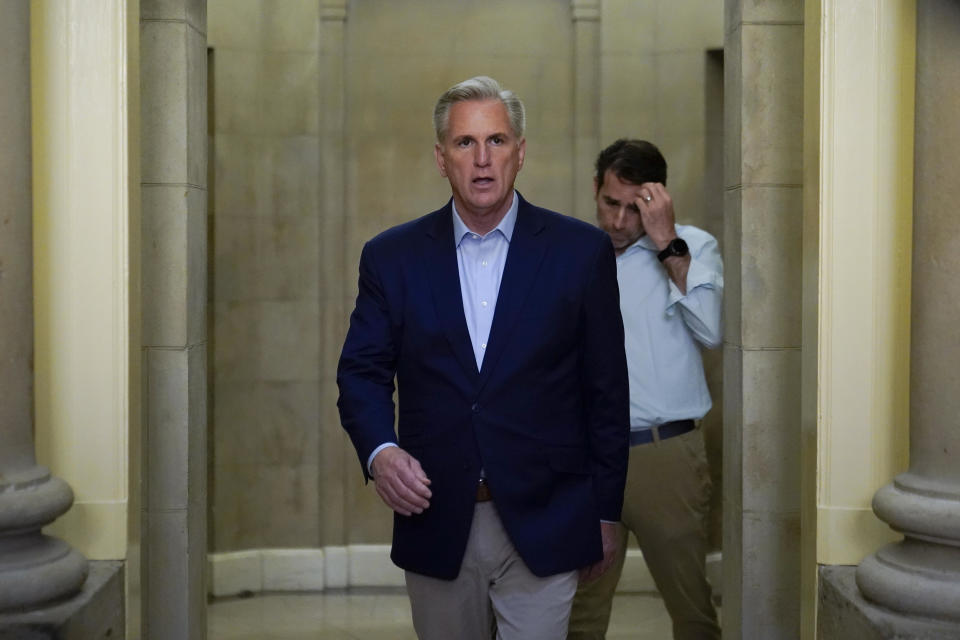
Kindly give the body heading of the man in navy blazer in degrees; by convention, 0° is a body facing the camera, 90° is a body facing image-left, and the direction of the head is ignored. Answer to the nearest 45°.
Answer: approximately 0°

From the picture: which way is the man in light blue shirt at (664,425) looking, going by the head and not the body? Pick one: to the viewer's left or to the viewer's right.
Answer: to the viewer's left

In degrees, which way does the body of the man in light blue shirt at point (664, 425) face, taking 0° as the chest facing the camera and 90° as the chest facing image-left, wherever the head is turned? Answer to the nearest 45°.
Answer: approximately 45°

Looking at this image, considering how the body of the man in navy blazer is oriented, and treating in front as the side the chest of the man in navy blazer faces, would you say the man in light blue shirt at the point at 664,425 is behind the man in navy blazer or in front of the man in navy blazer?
behind

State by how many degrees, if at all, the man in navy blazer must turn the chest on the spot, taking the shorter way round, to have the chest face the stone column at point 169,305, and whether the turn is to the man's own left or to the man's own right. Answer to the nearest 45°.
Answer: approximately 135° to the man's own right
